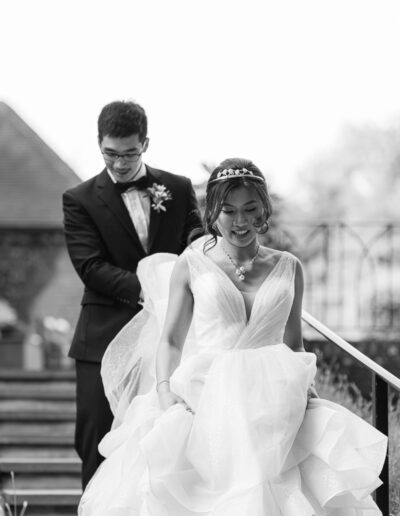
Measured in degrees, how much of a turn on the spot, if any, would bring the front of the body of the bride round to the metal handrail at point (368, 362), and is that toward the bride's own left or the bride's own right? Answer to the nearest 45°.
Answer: approximately 135° to the bride's own left

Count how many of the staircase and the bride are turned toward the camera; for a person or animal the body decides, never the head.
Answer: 2

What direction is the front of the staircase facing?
toward the camera

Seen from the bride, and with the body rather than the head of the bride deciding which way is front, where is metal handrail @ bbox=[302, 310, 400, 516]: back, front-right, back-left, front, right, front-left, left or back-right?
back-left

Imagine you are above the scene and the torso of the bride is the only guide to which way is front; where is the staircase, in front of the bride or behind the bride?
behind

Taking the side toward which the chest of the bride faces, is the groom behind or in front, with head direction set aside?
behind

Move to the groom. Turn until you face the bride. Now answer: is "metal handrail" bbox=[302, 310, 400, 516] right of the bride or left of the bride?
left

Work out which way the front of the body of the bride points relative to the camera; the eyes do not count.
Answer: toward the camera
